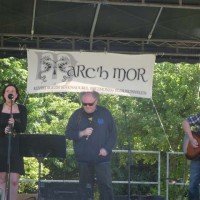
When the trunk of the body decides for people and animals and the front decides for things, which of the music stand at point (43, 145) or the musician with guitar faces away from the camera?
the music stand

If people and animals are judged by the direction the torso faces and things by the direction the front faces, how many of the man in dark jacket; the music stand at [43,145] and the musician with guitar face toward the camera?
2

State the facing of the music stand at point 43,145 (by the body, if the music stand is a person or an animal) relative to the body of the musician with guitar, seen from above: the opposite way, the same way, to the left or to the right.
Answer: the opposite way

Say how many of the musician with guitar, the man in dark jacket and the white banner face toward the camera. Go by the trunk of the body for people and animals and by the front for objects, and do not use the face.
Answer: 3

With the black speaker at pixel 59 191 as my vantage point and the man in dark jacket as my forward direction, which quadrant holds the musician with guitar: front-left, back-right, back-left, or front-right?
front-right

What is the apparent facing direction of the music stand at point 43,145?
away from the camera

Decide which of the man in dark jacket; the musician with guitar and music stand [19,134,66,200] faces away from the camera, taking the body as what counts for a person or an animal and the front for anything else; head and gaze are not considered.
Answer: the music stand

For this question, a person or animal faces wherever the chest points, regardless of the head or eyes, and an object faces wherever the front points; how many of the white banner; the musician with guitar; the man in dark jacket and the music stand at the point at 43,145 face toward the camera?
3

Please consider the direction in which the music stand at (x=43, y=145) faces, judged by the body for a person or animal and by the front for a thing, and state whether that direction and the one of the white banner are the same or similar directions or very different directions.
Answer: very different directions

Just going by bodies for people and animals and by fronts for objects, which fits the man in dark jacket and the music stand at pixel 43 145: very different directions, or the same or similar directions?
very different directions

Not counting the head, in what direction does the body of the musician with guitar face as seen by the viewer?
toward the camera

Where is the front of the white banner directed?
toward the camera
